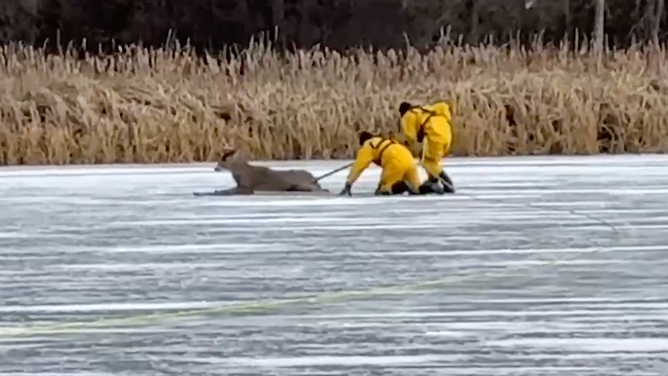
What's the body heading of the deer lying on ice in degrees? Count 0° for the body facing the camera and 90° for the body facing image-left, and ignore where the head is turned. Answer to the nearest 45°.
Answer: approximately 90°

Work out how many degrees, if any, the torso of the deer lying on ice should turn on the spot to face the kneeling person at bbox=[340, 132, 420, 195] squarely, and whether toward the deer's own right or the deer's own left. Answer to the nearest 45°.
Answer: approximately 180°
